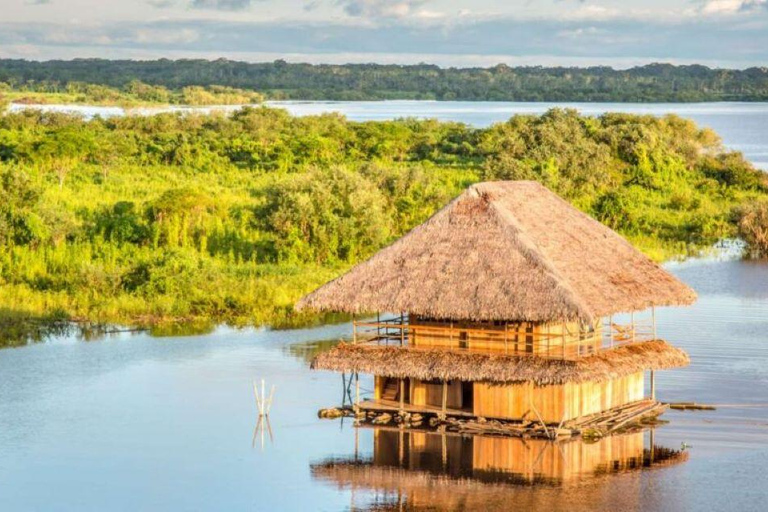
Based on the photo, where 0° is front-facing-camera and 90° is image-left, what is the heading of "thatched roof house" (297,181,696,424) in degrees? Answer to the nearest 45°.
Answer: approximately 45°
